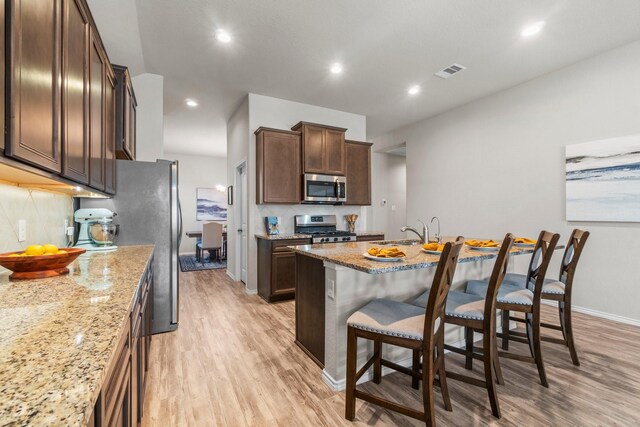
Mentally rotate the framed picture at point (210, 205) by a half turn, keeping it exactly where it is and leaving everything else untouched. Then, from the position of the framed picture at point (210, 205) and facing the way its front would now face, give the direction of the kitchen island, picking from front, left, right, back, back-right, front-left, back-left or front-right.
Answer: back

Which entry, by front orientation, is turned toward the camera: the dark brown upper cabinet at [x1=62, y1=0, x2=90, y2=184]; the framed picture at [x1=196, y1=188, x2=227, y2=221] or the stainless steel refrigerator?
the framed picture

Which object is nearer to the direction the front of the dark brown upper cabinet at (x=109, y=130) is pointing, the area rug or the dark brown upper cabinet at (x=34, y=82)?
the area rug

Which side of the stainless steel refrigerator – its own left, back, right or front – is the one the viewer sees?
right

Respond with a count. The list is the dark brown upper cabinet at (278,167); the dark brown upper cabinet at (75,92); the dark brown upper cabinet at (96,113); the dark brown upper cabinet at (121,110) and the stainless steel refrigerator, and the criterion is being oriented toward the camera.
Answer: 1

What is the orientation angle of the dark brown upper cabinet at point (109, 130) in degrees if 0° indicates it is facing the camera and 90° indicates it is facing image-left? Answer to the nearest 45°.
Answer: approximately 270°

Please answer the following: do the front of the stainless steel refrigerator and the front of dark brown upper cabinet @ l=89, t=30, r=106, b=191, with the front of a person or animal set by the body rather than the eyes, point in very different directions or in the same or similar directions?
same or similar directions

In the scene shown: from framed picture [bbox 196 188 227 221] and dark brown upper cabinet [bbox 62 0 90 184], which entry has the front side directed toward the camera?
the framed picture

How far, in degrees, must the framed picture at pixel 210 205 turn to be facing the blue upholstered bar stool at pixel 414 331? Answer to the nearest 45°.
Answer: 0° — it already faces it

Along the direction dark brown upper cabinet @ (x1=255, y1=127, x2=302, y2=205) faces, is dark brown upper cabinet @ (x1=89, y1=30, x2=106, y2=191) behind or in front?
in front

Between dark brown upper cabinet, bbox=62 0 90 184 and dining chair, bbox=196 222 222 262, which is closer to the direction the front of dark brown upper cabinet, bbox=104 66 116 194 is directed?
the dining chair

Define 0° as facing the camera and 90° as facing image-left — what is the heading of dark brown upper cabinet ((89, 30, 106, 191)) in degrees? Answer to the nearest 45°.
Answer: approximately 270°

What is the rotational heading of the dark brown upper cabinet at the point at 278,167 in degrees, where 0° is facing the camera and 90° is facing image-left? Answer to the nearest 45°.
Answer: approximately 0°

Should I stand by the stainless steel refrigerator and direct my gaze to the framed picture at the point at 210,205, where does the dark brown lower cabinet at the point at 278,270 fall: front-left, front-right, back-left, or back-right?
front-right

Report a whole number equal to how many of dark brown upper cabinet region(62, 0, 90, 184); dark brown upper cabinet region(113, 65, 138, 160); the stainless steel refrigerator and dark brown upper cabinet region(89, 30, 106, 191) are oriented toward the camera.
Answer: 0

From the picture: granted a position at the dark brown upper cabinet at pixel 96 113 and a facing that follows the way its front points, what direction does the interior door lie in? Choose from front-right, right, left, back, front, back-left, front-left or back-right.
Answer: front-left

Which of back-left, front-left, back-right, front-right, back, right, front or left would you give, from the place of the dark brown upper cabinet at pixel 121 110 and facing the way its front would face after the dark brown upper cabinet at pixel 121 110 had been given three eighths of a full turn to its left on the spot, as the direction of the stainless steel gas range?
back-right

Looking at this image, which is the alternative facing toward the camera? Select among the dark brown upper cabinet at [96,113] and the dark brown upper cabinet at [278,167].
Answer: the dark brown upper cabinet at [278,167]

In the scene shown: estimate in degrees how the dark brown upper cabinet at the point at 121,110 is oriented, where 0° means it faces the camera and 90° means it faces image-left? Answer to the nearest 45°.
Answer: approximately 270°

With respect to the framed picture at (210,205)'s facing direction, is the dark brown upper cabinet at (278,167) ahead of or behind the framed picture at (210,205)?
ahead

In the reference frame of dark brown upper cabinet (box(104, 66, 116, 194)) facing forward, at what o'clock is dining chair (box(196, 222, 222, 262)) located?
The dining chair is roughly at 10 o'clock from the dark brown upper cabinet.
